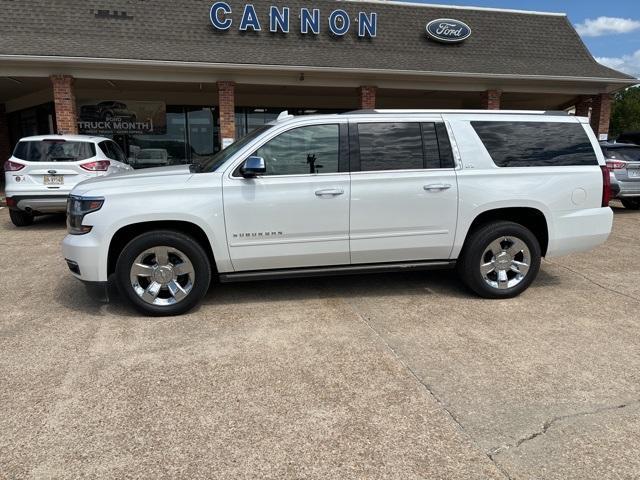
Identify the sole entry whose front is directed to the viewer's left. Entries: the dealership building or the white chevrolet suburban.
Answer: the white chevrolet suburban

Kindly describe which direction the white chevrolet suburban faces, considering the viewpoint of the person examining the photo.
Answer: facing to the left of the viewer

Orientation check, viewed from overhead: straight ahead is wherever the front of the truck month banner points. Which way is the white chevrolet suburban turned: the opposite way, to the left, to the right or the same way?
to the right

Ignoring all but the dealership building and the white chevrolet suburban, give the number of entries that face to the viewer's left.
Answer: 1

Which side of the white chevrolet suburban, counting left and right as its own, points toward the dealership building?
right

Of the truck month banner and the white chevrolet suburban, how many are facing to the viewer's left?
1

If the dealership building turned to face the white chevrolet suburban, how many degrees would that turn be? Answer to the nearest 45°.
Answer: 0° — it already faces it

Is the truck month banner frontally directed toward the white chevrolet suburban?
yes

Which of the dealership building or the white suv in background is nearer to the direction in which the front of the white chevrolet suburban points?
the white suv in background

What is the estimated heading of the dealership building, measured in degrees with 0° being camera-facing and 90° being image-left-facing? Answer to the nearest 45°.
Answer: approximately 0°
